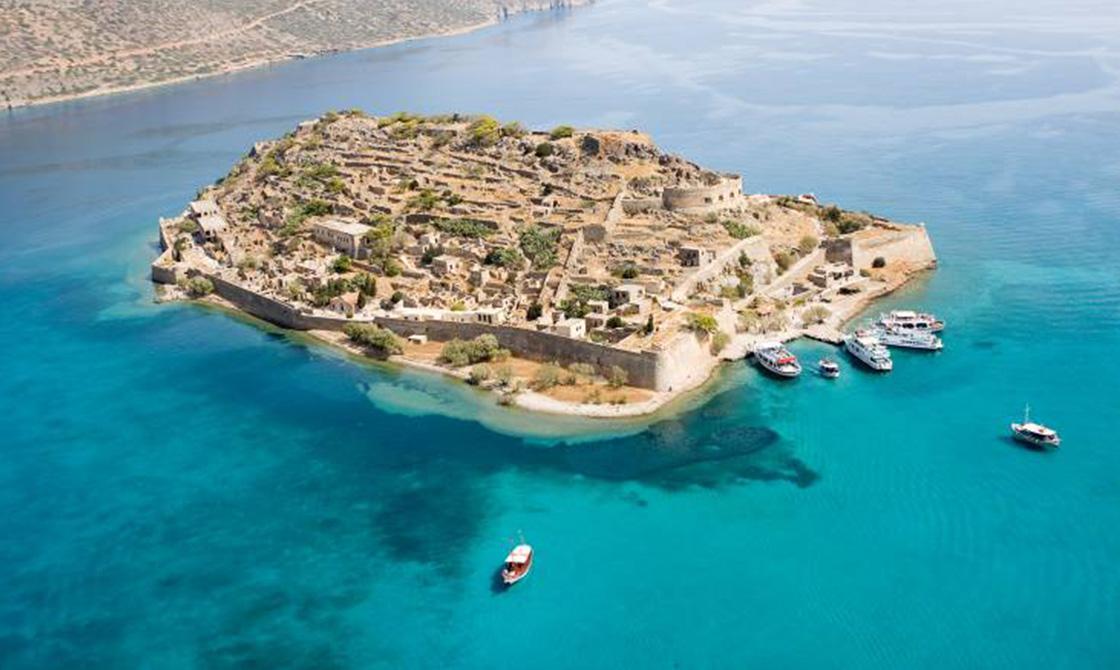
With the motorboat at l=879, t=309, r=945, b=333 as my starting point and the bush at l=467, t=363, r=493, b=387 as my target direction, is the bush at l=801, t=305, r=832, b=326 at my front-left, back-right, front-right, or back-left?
front-right

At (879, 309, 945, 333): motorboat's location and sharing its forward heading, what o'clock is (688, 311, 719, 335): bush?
The bush is roughly at 5 o'clock from the motorboat.

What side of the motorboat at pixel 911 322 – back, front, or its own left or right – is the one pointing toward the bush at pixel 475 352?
back

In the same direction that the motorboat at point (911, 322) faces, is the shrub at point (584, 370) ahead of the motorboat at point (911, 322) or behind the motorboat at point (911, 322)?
behind

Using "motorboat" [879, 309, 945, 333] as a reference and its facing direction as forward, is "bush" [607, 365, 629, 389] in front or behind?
behind

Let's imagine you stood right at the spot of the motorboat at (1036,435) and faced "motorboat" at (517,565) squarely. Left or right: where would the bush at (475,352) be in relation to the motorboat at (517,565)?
right

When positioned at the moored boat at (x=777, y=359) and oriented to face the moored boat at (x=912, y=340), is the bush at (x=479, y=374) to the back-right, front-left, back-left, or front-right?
back-left

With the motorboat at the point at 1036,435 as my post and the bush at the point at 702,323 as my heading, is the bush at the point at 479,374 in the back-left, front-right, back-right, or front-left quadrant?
front-left

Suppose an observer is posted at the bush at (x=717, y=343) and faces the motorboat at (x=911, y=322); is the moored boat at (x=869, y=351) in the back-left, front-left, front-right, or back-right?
front-right

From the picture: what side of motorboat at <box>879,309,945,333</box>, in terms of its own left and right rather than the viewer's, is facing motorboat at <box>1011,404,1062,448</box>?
right

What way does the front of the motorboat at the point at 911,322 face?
to the viewer's right
